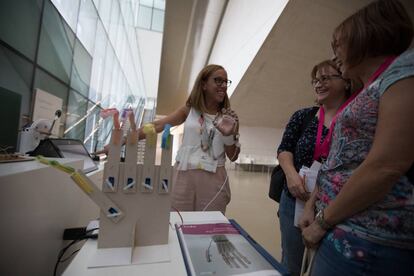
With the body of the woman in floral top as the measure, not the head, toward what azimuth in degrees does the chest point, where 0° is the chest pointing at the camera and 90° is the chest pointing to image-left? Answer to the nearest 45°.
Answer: approximately 90°

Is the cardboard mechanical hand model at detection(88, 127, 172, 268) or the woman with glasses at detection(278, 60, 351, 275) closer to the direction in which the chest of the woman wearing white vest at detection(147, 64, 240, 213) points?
the woman with glasses

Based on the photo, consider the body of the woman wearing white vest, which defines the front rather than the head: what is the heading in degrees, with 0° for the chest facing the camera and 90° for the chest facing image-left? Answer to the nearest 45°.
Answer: approximately 315°

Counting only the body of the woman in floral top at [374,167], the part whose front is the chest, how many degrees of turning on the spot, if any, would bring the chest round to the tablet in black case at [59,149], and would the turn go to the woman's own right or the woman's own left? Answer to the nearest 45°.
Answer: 0° — they already face it

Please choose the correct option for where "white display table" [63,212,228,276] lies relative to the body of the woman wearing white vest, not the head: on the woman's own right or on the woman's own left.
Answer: on the woman's own right

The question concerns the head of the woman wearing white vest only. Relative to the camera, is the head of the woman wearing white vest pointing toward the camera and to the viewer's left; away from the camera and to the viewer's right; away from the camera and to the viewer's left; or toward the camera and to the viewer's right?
toward the camera and to the viewer's right

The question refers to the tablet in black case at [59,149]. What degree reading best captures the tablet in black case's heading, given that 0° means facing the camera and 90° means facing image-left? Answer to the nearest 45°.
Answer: approximately 315°

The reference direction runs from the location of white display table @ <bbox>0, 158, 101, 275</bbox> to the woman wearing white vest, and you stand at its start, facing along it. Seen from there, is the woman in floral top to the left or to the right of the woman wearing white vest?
right

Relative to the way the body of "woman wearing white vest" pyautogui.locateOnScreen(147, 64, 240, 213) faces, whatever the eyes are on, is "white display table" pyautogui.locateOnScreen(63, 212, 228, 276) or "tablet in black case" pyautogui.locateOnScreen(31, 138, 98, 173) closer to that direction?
the white display table

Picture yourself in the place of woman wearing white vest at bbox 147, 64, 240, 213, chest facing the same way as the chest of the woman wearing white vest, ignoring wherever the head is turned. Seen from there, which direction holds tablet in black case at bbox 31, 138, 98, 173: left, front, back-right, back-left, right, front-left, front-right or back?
back-right
